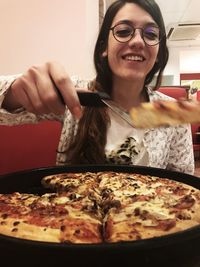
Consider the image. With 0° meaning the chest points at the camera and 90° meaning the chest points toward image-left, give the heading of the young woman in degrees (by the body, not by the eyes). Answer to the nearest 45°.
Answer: approximately 0°

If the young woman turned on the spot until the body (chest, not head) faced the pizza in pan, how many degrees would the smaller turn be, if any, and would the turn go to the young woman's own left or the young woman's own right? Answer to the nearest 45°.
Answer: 0° — they already face it

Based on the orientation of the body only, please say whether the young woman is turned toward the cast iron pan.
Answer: yes
